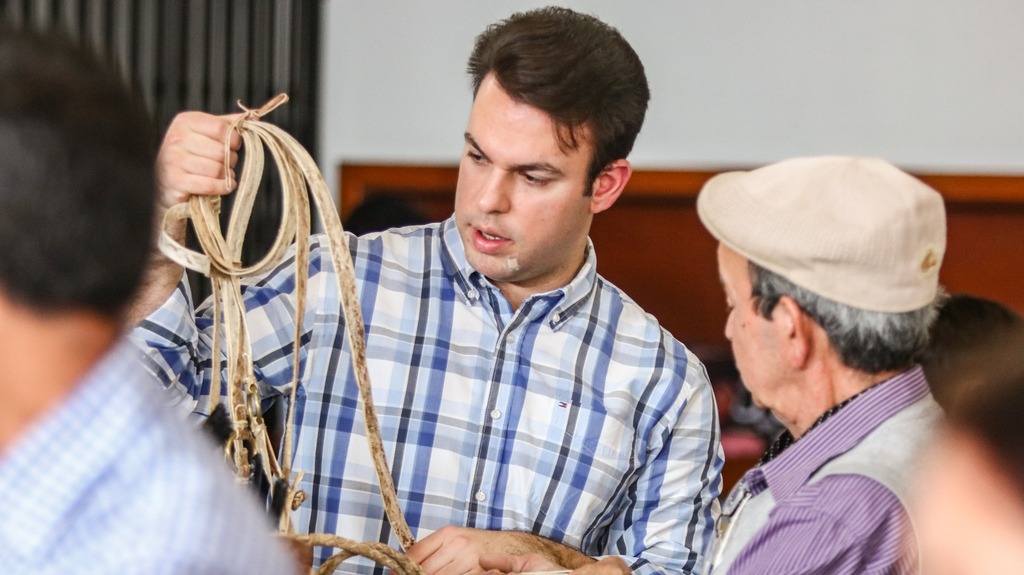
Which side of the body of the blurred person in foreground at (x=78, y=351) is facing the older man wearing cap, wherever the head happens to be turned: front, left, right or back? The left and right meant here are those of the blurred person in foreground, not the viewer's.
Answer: right

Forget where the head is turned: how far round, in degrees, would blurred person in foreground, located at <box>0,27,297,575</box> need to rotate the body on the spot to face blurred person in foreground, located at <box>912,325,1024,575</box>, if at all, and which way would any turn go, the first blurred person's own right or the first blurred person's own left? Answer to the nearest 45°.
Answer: approximately 135° to the first blurred person's own right

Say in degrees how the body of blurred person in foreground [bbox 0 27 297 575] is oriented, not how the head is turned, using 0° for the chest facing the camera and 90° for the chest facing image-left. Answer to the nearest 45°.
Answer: approximately 135°
